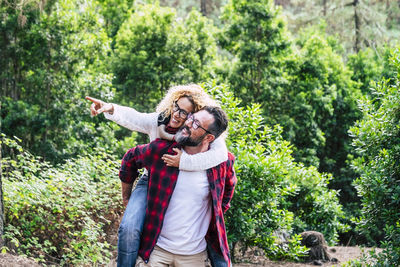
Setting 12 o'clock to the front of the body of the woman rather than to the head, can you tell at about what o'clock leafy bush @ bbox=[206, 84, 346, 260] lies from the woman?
The leafy bush is roughly at 7 o'clock from the woman.

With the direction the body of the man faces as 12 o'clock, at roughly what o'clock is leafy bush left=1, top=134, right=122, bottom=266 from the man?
The leafy bush is roughly at 5 o'clock from the man.

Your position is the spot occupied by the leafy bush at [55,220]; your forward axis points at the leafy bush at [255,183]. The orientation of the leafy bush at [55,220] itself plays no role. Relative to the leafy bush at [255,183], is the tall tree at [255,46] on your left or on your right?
left

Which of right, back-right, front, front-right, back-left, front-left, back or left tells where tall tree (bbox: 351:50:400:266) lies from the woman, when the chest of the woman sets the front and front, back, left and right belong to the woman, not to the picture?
back-left

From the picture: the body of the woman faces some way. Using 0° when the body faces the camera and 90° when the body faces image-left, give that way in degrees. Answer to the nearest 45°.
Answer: approximately 0°

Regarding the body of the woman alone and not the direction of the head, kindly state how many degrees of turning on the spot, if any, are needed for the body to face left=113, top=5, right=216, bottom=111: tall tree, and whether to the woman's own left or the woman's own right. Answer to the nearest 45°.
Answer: approximately 180°

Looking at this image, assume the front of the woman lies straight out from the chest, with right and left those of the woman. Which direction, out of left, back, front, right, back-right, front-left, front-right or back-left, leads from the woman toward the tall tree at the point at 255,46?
back

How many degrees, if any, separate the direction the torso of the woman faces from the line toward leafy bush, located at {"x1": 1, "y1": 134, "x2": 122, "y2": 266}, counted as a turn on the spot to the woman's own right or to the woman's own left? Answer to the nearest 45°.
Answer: approximately 135° to the woman's own right

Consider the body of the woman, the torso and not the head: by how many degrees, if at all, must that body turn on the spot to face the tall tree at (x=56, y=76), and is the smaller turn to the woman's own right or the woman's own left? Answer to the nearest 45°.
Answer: approximately 180°

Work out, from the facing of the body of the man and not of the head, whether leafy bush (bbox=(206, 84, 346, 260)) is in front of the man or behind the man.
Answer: behind

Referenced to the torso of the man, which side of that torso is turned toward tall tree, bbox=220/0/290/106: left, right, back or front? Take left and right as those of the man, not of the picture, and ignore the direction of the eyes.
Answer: back
